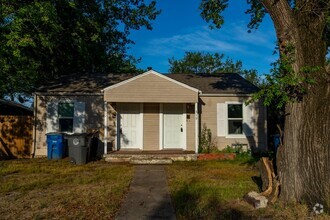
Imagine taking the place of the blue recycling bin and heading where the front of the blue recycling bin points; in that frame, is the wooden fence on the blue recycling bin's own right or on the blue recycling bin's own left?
on the blue recycling bin's own right

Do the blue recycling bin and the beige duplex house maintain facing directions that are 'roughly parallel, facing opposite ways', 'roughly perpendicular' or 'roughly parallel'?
roughly parallel

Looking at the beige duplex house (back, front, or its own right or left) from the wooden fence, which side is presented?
right

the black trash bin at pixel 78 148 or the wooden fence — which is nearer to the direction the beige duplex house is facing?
the black trash bin

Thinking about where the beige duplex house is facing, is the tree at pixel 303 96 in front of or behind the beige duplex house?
in front

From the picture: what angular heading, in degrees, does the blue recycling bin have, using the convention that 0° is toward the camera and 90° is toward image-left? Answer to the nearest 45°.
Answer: approximately 0°

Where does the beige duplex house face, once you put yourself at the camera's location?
facing the viewer

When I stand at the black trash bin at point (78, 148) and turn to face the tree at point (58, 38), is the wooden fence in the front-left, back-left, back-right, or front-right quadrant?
front-left

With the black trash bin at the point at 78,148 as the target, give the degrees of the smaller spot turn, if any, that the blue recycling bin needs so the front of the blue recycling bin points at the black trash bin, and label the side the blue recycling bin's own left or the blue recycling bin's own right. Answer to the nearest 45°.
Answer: approximately 45° to the blue recycling bin's own left

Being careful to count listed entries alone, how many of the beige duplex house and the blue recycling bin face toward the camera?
2

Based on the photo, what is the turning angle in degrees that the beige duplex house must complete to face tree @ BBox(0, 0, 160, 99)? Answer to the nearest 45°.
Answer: approximately 135° to its right

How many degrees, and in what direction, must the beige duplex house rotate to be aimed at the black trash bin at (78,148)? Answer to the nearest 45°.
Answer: approximately 45° to its right
